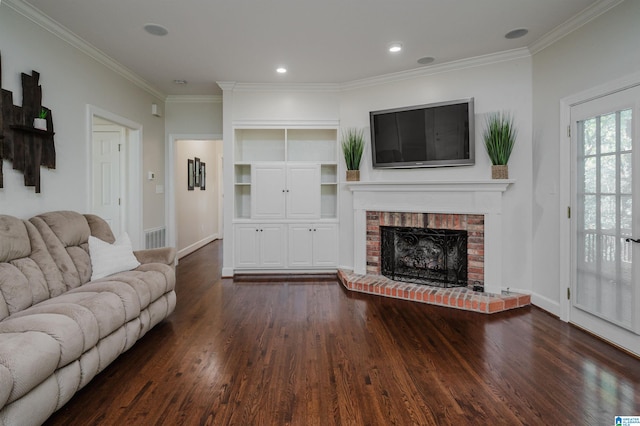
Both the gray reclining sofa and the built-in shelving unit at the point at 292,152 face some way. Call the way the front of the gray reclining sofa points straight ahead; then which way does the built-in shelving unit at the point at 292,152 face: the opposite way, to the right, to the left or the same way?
to the right

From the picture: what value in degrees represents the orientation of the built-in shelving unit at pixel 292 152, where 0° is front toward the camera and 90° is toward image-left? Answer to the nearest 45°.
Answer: approximately 0°

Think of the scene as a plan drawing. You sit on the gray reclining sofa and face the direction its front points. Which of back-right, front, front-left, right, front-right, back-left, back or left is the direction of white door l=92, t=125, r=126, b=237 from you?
back-left

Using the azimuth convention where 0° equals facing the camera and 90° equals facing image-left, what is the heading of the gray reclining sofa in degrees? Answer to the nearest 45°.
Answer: approximately 315°
